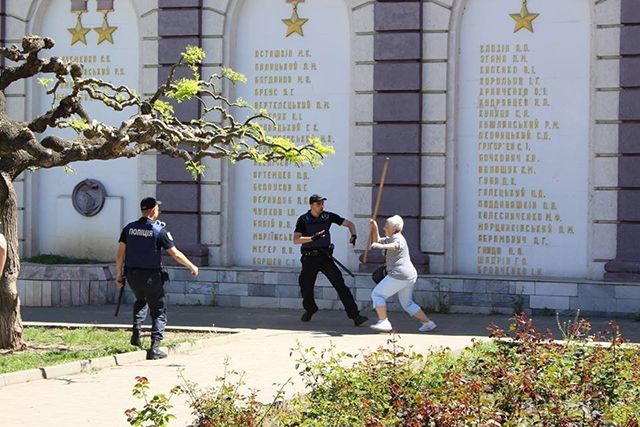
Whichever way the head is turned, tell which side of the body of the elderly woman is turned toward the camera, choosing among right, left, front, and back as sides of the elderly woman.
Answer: left

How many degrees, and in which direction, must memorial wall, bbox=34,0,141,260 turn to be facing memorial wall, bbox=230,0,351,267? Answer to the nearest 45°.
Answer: approximately 45° to its left

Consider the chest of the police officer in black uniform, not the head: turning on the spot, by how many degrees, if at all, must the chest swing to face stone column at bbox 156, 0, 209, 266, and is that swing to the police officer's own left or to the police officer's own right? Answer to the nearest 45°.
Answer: approximately 135° to the police officer's own right

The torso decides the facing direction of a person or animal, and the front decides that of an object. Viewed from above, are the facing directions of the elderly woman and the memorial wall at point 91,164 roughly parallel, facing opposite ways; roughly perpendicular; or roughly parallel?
roughly perpendicular

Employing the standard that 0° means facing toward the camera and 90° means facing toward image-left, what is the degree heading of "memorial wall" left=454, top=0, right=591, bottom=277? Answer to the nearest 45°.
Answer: approximately 0°

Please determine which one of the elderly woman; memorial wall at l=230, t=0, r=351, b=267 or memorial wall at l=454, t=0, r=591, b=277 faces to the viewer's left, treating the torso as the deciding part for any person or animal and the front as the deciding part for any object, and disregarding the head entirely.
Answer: the elderly woman

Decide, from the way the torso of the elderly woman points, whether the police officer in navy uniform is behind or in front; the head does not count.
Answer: in front

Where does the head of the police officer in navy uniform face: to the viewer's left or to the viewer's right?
to the viewer's right

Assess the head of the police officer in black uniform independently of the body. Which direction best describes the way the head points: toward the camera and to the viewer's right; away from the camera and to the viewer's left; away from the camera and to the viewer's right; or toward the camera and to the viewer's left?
toward the camera and to the viewer's right

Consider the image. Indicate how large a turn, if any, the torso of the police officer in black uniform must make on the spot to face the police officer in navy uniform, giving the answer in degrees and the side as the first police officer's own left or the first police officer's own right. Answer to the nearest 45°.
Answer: approximately 45° to the first police officer's own right

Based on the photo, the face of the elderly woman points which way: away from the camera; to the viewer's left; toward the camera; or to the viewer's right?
to the viewer's left

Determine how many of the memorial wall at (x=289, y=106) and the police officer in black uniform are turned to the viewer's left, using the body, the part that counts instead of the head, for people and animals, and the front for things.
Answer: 0
